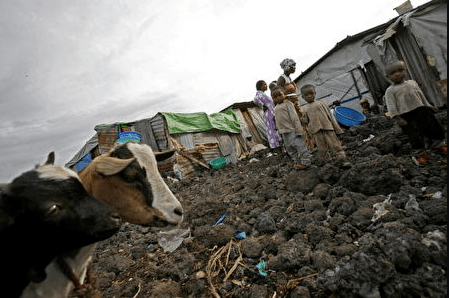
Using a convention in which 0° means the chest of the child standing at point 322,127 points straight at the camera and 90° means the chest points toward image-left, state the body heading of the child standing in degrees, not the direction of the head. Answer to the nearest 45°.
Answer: approximately 0°

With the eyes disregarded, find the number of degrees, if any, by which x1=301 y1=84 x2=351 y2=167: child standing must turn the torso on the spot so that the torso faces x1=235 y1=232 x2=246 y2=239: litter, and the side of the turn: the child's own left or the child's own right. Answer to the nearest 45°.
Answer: approximately 45° to the child's own right

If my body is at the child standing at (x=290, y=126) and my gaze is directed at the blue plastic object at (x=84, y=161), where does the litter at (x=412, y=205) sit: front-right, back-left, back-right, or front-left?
back-left

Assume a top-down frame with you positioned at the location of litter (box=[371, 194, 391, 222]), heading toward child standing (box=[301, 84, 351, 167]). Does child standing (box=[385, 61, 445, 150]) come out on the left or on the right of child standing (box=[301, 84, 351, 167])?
right
